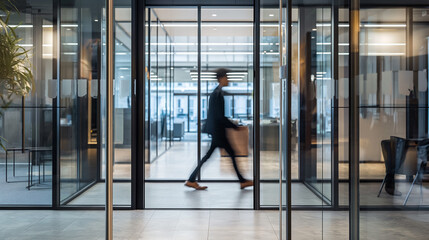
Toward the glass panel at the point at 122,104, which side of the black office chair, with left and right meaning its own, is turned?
back

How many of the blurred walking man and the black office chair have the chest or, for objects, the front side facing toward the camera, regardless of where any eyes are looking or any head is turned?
0

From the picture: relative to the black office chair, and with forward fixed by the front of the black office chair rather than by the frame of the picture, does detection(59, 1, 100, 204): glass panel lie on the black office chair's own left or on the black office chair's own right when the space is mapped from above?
on the black office chair's own left

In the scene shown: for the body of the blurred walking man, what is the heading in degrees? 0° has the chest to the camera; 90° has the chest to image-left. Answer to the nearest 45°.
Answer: approximately 270°

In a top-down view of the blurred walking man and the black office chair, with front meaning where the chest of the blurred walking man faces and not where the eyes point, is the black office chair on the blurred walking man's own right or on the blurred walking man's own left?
on the blurred walking man's own right

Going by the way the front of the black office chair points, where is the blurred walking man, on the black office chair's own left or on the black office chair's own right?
on the black office chair's own left
